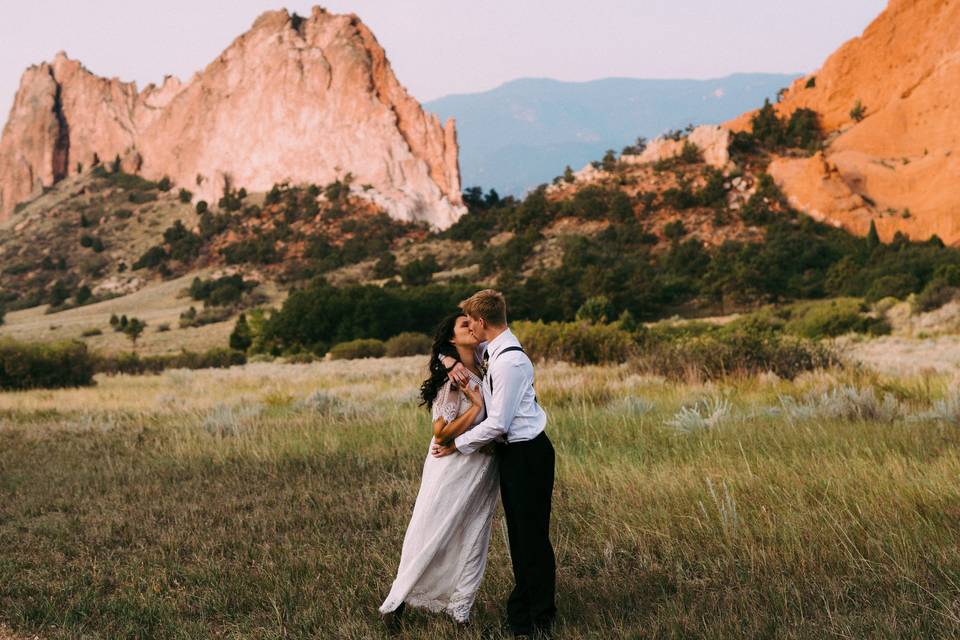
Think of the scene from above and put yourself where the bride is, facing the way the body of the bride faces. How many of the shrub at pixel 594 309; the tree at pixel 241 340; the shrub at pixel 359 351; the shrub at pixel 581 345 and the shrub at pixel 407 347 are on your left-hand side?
5

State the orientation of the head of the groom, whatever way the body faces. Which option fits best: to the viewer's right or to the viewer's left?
to the viewer's left

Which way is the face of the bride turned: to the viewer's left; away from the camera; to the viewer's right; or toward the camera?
to the viewer's right

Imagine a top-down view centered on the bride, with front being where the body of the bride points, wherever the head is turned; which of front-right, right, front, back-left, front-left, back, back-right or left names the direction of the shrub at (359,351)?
left

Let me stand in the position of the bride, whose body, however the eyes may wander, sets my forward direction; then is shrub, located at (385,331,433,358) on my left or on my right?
on my left

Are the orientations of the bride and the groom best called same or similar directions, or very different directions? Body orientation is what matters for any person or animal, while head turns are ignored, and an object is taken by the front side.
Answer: very different directions

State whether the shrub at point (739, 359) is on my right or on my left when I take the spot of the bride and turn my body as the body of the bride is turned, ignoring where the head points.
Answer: on my left

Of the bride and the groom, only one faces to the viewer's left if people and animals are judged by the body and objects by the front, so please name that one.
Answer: the groom

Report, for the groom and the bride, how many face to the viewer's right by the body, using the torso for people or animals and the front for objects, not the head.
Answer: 1

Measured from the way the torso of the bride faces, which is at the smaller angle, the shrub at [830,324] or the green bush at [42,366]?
the shrub

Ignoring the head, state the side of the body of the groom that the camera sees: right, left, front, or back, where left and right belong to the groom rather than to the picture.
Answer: left

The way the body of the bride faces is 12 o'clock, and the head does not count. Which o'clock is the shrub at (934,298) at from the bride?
The shrub is roughly at 10 o'clock from the bride.

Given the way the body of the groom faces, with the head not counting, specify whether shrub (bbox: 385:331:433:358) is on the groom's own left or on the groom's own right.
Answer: on the groom's own right

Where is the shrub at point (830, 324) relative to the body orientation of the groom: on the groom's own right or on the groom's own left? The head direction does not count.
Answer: on the groom's own right

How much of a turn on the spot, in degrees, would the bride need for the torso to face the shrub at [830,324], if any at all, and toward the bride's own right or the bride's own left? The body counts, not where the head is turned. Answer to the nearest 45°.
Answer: approximately 45° to the bride's own left

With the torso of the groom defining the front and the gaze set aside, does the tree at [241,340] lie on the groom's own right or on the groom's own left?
on the groom's own right

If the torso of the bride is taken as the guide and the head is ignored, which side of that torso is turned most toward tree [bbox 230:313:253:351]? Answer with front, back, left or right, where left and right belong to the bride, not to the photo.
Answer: left

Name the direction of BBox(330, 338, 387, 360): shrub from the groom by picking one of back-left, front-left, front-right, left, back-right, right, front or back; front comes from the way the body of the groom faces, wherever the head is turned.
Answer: right

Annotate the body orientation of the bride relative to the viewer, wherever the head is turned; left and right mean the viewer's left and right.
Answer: facing to the right of the viewer
